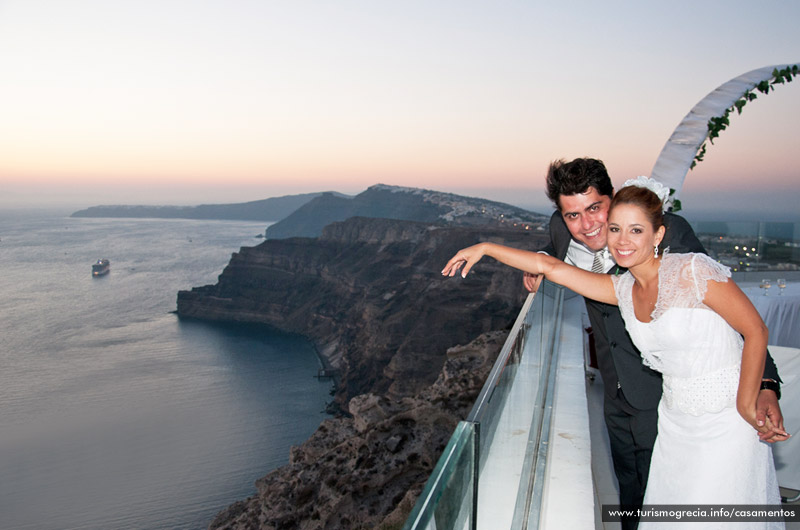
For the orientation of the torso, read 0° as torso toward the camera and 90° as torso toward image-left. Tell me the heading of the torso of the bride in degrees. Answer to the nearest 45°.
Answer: approximately 45°

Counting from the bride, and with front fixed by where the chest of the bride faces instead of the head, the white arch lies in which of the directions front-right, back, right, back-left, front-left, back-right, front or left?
back-right

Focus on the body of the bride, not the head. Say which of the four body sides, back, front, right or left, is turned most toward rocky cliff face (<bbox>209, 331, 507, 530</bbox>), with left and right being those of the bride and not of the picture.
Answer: right
